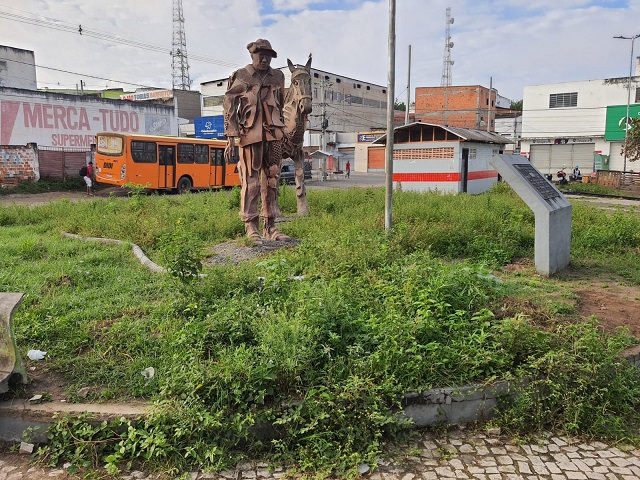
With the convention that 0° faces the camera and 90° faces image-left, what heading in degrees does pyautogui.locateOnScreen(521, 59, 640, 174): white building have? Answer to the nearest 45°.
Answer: approximately 45°

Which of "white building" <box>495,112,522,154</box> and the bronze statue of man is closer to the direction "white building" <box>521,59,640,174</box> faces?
the bronze statue of man

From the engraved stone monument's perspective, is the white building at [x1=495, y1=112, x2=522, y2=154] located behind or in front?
behind
